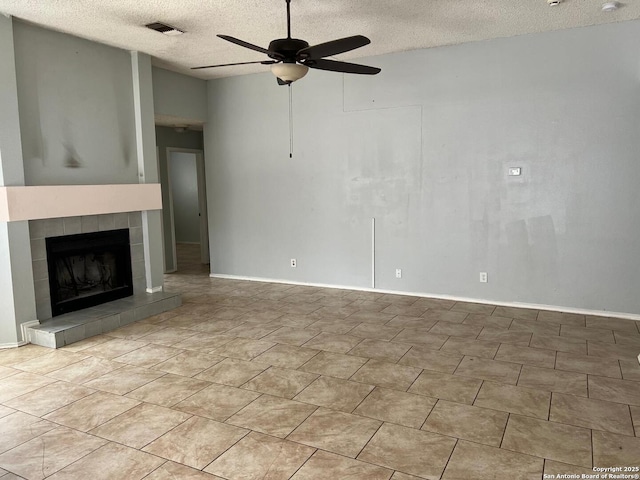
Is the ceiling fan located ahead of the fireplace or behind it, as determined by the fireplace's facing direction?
ahead

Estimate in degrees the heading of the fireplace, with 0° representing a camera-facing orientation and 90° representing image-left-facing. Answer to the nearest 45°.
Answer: approximately 315°
